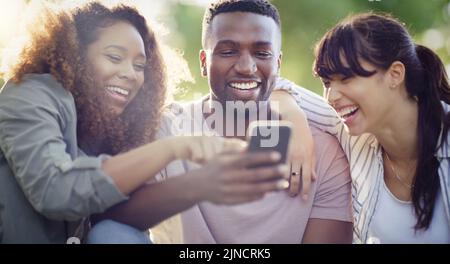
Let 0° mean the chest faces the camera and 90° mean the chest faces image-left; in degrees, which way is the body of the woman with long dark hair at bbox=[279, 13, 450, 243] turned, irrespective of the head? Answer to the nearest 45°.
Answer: approximately 45°

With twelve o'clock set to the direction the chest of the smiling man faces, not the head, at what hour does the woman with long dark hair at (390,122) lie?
The woman with long dark hair is roughly at 9 o'clock from the smiling man.

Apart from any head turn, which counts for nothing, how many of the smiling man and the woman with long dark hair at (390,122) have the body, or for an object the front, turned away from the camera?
0

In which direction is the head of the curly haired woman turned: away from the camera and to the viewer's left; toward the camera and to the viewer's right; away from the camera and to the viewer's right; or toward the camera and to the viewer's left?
toward the camera and to the viewer's right

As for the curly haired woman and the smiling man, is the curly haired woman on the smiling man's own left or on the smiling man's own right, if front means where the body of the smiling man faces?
on the smiling man's own right

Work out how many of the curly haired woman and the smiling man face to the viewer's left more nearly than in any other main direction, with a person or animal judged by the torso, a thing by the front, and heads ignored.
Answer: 0

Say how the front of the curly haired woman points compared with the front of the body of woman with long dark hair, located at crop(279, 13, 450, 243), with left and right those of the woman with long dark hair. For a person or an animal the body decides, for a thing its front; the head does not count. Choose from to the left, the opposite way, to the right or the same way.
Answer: to the left

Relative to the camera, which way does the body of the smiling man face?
toward the camera

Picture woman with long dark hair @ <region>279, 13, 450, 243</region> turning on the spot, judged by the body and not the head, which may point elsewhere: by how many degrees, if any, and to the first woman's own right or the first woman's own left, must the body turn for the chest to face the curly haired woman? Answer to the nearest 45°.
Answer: approximately 45° to the first woman's own right

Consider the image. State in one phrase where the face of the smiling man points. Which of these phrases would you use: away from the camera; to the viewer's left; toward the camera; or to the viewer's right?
toward the camera

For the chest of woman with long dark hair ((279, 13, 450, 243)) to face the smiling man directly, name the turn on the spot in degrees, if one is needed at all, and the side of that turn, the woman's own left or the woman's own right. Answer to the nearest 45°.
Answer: approximately 45° to the woman's own right

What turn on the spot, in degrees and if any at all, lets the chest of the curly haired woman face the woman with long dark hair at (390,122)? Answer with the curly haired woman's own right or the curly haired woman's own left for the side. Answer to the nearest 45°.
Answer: approximately 45° to the curly haired woman's own left

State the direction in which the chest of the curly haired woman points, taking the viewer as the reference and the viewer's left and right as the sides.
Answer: facing the viewer and to the right of the viewer
